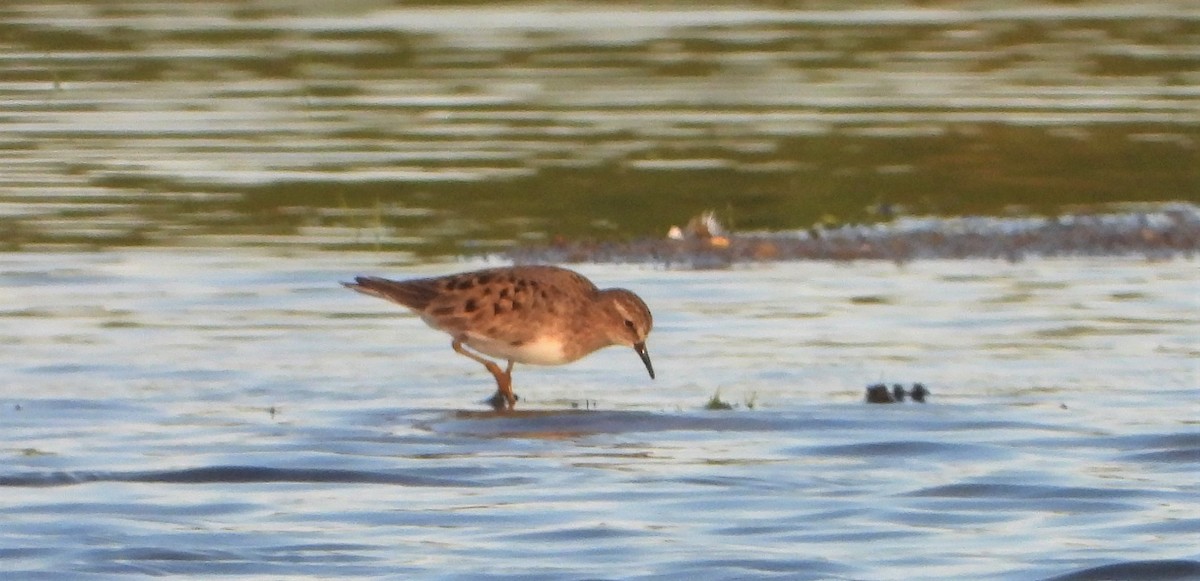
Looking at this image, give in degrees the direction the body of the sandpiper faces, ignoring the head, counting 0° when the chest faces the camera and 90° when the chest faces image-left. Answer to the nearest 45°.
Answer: approximately 270°
